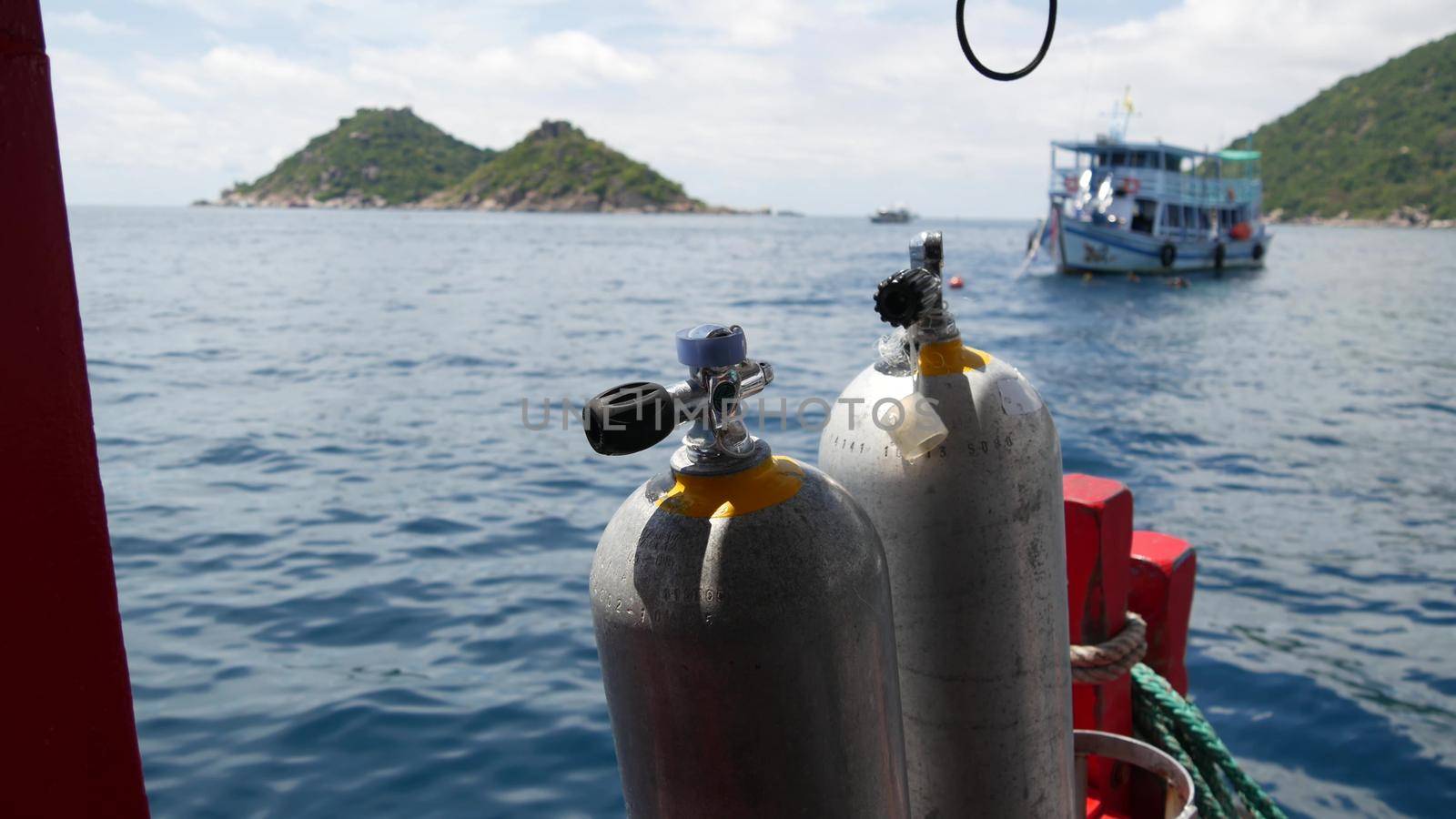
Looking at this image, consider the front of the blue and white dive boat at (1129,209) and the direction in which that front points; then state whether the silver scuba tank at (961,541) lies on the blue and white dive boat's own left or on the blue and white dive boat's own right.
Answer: on the blue and white dive boat's own left

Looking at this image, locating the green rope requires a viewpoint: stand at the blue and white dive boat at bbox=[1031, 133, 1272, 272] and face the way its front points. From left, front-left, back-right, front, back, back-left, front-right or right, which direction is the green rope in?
front-left

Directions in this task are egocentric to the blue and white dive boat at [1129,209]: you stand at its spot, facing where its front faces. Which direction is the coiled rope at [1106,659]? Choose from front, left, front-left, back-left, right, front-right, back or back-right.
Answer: front-left
